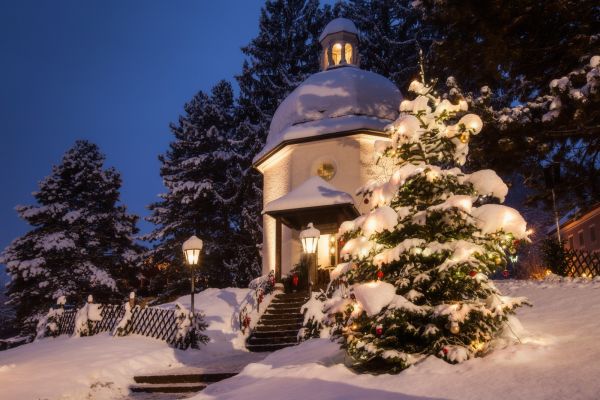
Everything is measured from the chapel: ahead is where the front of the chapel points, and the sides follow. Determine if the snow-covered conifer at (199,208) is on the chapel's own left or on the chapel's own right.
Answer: on the chapel's own right

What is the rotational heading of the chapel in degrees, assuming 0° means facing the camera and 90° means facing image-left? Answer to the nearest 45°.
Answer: approximately 45°

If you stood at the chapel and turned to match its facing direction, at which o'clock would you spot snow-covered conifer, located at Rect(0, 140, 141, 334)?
The snow-covered conifer is roughly at 2 o'clock from the chapel.

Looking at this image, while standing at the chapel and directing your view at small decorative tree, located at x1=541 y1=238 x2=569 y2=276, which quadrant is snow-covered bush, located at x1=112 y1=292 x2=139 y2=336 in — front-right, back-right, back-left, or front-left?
back-right

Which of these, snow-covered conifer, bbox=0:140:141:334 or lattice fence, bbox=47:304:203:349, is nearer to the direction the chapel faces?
the lattice fence

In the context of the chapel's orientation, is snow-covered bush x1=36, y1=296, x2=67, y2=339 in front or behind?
in front

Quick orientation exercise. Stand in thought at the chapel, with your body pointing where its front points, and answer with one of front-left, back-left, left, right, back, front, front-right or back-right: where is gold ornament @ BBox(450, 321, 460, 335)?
front-left

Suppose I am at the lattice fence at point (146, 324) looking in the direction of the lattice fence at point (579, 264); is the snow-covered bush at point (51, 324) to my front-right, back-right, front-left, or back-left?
back-left

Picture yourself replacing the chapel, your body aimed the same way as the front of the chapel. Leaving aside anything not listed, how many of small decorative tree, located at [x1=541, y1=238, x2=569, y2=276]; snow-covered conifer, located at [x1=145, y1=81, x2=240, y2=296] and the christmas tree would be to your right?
1
